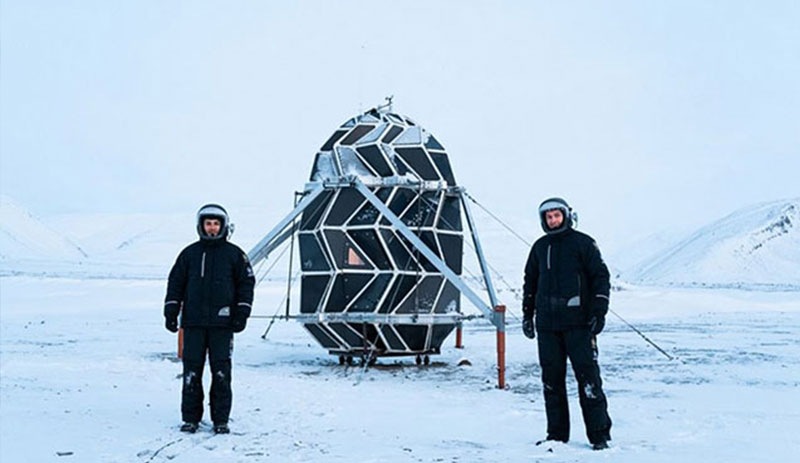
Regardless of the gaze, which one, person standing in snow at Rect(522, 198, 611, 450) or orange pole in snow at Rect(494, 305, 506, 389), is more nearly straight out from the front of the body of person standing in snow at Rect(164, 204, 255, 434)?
the person standing in snow

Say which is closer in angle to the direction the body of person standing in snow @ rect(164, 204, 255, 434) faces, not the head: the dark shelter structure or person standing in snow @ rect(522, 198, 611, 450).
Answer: the person standing in snow

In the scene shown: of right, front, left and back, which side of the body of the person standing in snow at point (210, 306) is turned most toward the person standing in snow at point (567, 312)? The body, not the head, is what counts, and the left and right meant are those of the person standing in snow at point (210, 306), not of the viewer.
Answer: left

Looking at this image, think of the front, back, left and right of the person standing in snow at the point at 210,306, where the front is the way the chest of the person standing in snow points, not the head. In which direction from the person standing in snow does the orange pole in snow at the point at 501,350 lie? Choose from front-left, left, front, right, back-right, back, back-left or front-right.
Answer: back-left

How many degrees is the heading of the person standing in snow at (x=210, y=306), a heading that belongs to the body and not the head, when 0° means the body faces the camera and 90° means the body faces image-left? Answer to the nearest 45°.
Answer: approximately 0°

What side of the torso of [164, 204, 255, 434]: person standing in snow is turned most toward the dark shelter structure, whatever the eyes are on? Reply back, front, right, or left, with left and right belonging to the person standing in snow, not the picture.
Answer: back
